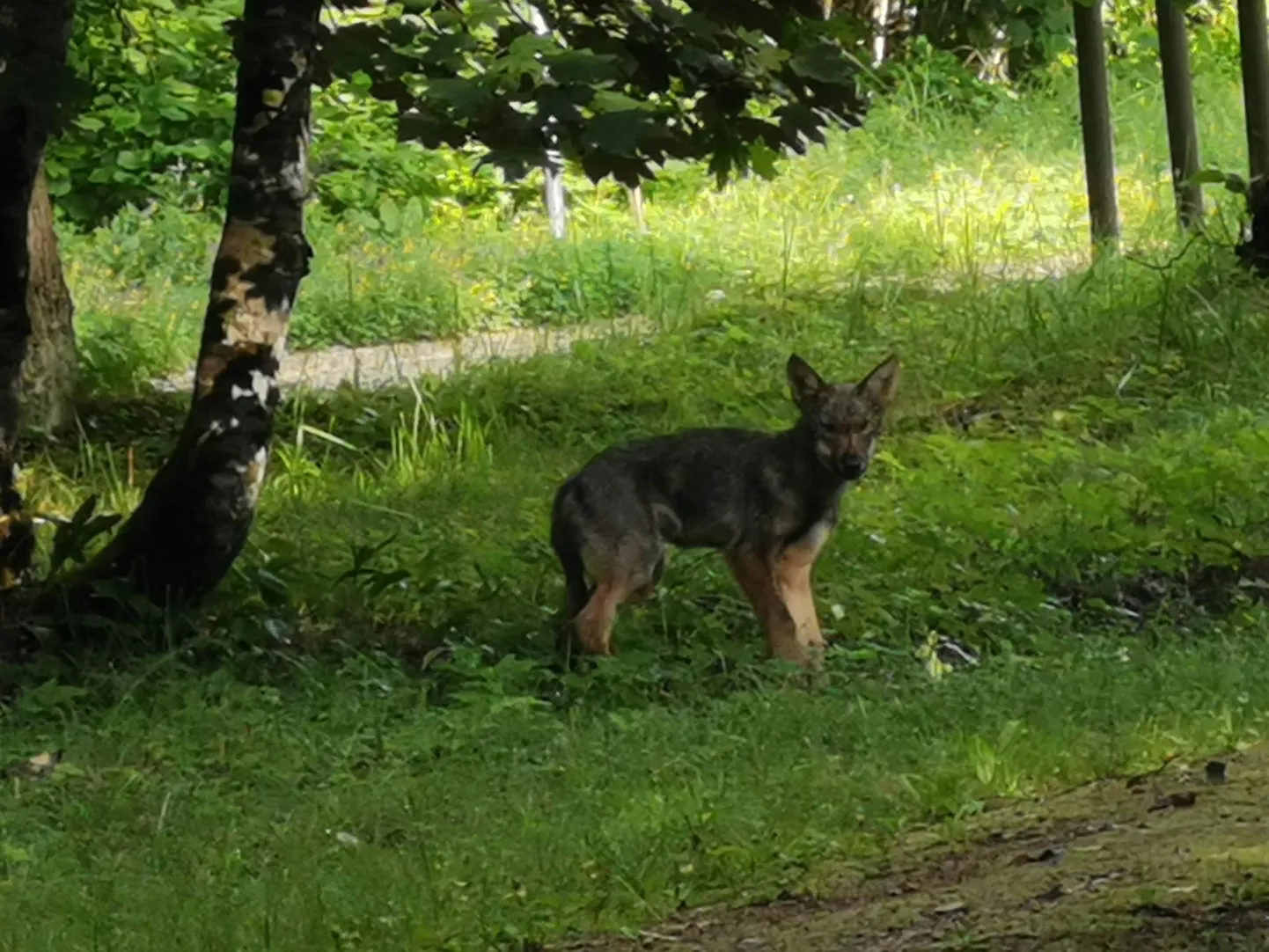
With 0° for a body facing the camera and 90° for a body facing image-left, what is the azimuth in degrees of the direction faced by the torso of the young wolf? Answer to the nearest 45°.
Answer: approximately 270°

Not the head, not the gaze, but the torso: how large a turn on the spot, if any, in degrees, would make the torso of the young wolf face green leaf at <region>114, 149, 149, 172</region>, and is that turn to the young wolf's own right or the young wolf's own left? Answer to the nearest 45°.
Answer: approximately 135° to the young wolf's own left

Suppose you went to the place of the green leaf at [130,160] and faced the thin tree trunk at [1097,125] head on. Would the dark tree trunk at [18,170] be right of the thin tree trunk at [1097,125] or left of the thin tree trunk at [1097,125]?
right

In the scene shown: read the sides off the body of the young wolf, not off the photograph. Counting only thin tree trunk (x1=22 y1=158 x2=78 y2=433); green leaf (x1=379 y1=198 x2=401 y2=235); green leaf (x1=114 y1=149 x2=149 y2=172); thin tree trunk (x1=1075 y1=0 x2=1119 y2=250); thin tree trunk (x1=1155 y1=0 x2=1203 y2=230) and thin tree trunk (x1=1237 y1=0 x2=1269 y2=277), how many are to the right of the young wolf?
0

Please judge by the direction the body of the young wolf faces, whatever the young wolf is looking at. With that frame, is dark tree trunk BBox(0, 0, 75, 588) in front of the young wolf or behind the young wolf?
behind

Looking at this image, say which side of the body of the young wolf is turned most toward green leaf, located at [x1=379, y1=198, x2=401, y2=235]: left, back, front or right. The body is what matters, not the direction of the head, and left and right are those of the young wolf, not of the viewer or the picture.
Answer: left

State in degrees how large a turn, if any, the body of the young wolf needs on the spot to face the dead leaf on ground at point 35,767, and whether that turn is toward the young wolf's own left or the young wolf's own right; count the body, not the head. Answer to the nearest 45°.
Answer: approximately 135° to the young wolf's own right

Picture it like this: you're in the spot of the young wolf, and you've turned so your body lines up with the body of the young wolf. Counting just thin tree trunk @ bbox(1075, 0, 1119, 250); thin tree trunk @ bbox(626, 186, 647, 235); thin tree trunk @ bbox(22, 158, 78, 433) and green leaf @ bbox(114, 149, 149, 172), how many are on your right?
0

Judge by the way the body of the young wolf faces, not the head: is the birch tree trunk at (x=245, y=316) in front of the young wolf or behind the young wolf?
behind

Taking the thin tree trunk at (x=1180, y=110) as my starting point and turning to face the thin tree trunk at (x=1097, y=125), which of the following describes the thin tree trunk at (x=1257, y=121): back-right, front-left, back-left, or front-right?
back-left

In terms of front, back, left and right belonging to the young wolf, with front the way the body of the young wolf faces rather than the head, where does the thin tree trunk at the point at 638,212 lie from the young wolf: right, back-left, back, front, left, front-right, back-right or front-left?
left

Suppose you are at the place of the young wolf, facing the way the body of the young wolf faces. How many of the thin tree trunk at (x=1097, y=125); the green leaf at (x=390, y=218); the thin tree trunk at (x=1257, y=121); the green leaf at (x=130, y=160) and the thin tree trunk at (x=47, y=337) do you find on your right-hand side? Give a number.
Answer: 0

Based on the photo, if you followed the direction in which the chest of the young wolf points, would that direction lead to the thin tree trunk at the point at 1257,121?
no

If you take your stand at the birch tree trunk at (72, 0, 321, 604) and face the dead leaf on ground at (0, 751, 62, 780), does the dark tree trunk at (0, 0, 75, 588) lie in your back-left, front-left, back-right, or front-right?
back-right

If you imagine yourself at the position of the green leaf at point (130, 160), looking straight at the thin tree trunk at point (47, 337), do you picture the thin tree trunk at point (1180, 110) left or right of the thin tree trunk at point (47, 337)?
left

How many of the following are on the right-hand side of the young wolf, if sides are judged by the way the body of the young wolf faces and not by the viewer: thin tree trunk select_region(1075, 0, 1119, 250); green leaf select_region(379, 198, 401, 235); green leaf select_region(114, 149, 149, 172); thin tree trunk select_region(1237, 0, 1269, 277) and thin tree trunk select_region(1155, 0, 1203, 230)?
0

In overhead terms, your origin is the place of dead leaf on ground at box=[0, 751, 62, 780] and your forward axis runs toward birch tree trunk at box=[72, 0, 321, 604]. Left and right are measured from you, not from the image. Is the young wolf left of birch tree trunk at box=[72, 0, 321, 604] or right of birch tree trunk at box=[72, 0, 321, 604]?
right

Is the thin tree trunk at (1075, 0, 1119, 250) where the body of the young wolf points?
no

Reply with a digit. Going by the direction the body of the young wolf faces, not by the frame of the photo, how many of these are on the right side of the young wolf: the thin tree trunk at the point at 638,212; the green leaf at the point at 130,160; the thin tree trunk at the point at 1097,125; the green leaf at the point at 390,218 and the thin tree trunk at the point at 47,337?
0

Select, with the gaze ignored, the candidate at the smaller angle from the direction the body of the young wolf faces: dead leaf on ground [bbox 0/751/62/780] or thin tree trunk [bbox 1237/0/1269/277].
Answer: the thin tree trunk
